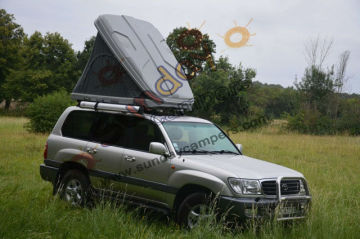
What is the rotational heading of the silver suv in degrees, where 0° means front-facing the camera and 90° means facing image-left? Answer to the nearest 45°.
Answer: approximately 315°

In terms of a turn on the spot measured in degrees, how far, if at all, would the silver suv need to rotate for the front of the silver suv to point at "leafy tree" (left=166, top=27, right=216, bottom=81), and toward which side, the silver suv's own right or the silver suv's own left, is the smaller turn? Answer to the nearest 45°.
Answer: approximately 135° to the silver suv's own left

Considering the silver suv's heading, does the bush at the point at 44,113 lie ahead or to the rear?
to the rear

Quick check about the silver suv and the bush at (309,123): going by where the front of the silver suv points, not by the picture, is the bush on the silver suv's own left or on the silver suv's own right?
on the silver suv's own left

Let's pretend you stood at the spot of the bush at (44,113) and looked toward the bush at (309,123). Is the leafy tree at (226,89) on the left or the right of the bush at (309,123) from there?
left

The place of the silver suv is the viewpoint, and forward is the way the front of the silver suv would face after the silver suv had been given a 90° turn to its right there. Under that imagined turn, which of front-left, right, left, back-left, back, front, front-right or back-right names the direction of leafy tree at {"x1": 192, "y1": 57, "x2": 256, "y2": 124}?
back-right
